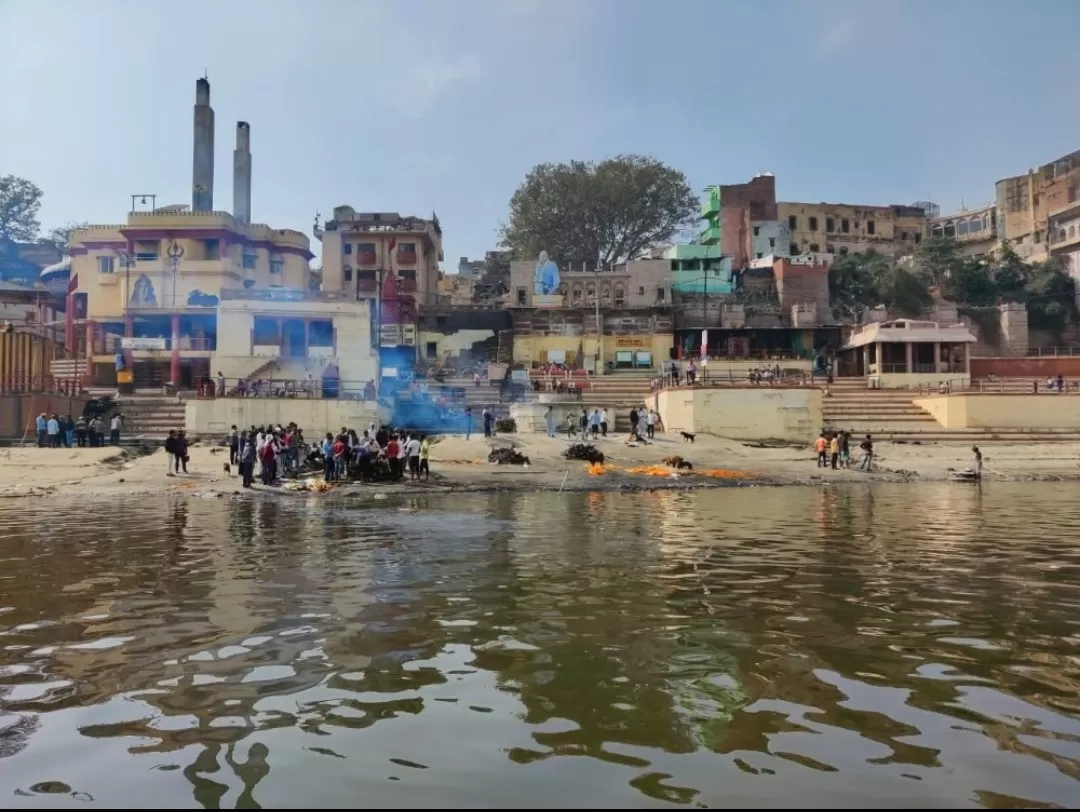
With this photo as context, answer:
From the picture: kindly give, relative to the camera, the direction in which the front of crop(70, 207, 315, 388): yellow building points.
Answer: facing the viewer

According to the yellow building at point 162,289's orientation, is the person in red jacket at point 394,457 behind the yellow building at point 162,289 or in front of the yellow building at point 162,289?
in front

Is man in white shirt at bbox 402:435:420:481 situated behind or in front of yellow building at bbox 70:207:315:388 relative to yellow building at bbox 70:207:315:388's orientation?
in front

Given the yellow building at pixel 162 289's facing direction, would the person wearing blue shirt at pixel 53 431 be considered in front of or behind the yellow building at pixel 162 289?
in front

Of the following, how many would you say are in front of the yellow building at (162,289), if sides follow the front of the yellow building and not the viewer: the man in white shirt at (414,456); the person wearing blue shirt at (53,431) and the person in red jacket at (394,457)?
3
